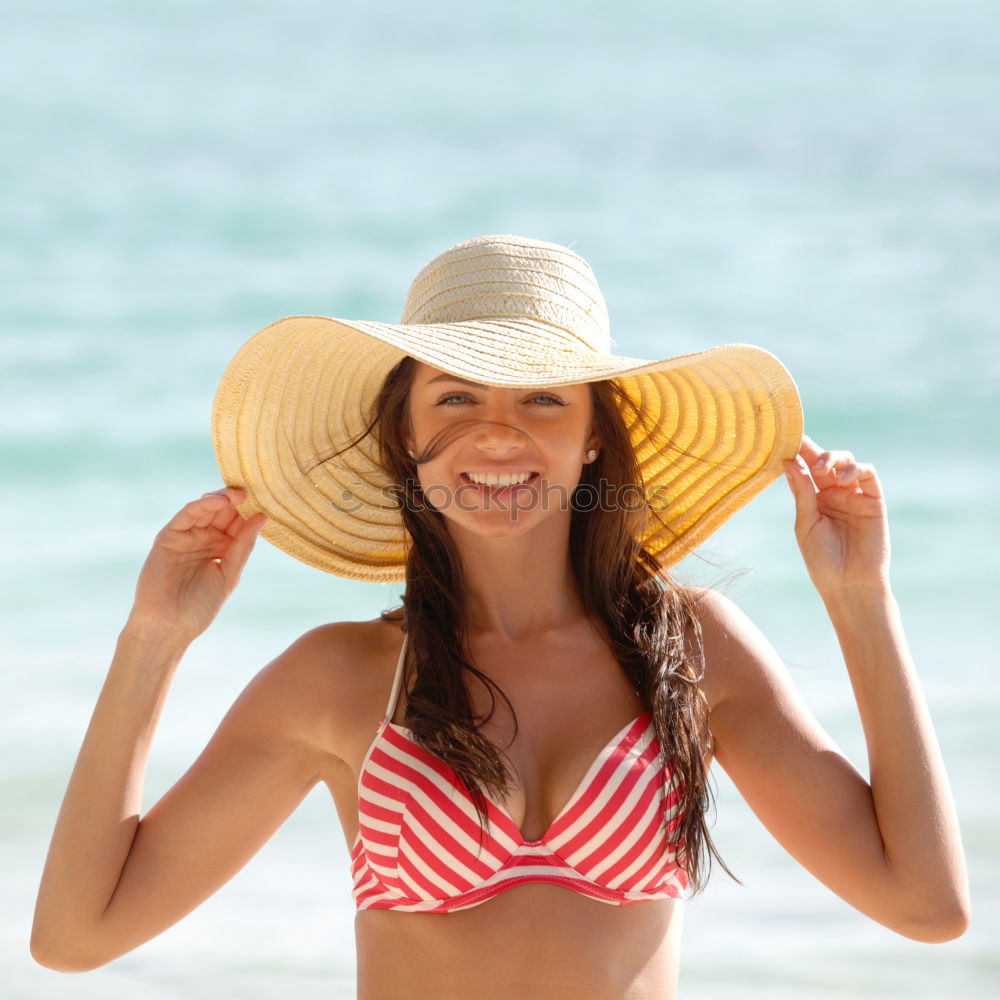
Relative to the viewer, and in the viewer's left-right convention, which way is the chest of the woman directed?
facing the viewer

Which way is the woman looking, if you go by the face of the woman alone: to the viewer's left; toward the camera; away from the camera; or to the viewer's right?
toward the camera
